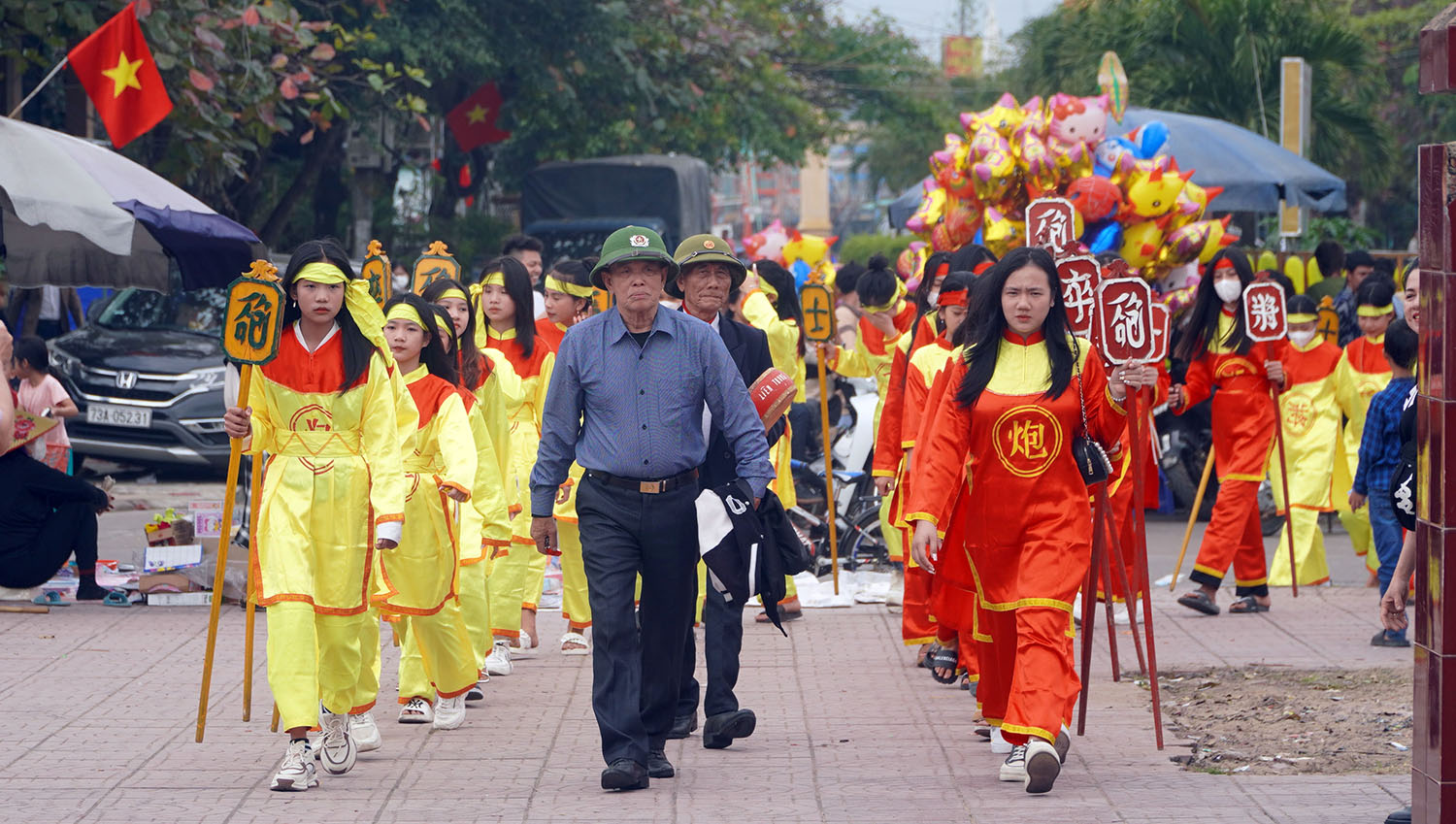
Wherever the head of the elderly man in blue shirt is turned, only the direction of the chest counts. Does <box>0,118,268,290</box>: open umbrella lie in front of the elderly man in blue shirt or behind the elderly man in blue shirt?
behind

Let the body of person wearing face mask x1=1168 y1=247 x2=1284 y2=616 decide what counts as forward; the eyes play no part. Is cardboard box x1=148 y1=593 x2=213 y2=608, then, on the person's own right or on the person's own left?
on the person's own right

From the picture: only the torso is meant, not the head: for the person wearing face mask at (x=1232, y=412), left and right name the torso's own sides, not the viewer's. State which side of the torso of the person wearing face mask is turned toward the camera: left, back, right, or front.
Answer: front

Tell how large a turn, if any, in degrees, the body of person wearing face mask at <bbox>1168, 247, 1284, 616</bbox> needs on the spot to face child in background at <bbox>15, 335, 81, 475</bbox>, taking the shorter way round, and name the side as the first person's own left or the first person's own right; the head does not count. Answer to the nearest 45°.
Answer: approximately 90° to the first person's own right

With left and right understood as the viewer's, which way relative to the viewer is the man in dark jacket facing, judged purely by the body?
facing the viewer

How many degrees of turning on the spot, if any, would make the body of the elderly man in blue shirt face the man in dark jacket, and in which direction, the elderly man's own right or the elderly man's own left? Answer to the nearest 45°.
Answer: approximately 135° to the elderly man's own left

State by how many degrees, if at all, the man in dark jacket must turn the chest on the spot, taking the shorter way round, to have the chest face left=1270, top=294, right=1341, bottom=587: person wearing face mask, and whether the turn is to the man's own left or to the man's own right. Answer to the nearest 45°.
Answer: approximately 135° to the man's own left

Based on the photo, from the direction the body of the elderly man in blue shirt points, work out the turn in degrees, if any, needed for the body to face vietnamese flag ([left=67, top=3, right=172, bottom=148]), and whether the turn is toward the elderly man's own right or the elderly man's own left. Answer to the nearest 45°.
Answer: approximately 135° to the elderly man's own right

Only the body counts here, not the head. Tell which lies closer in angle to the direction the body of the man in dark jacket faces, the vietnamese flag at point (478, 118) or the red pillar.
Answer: the red pillar

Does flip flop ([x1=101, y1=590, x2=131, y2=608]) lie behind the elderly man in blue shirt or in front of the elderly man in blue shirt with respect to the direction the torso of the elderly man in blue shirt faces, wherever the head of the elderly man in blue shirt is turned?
behind
